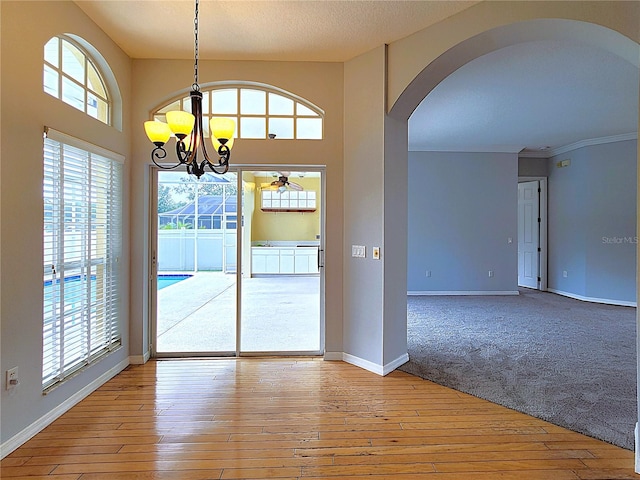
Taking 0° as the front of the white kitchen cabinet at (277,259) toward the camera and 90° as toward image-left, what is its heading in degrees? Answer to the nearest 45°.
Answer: approximately 0°

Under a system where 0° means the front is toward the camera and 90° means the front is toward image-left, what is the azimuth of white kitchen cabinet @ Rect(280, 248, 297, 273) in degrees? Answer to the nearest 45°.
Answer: approximately 0°

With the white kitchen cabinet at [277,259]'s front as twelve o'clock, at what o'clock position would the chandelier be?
The chandelier is roughly at 12 o'clock from the white kitchen cabinet.

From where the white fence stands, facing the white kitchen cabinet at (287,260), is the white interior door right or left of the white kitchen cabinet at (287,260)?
right

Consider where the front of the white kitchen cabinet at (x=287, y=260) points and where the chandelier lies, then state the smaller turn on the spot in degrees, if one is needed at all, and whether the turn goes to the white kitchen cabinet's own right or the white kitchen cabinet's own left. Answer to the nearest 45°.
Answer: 0° — it already faces it

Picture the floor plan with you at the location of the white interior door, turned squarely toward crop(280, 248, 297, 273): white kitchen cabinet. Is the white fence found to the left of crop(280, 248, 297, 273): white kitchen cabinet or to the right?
left

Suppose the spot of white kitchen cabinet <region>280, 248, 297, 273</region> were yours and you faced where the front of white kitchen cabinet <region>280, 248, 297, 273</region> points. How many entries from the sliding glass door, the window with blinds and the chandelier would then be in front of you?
3

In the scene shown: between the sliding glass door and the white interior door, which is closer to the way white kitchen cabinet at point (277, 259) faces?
the sliding glass door

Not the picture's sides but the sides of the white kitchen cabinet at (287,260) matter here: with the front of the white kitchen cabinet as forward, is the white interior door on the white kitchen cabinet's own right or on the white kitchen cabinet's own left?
on the white kitchen cabinet's own left
